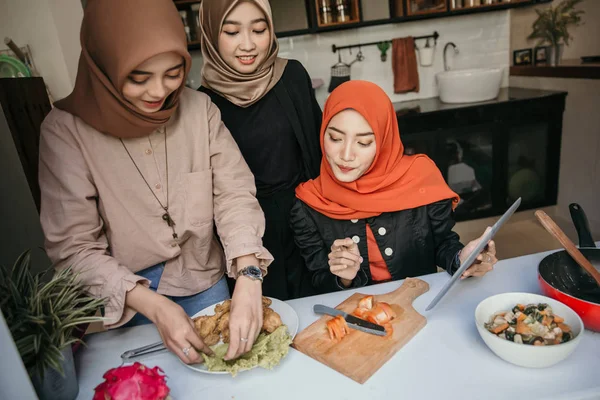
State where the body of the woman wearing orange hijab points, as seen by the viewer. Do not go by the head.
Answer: toward the camera

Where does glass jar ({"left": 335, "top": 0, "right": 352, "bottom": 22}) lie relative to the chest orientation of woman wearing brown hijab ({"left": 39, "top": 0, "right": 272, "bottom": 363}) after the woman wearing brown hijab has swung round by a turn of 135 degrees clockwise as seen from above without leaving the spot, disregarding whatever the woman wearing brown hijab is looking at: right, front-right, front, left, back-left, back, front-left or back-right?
back-right

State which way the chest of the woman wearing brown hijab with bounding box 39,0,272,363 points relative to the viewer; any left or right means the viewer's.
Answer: facing the viewer and to the right of the viewer

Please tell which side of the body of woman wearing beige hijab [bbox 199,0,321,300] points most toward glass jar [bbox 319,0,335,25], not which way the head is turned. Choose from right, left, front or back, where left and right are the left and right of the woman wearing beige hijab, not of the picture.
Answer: back

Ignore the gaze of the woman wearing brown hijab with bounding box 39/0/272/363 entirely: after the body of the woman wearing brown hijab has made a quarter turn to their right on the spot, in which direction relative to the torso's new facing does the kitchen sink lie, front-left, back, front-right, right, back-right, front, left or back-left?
back

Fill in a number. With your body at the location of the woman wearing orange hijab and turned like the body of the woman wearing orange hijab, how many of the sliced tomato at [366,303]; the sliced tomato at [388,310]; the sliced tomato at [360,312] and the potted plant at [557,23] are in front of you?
3

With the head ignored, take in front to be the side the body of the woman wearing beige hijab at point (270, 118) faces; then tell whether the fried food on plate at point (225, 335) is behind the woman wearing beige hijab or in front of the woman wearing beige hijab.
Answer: in front

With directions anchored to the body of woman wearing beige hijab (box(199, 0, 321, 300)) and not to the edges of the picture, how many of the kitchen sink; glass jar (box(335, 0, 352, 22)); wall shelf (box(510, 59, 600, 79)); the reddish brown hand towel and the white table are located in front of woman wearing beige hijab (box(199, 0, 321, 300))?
1

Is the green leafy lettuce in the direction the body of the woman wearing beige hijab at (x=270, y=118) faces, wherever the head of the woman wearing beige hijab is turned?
yes

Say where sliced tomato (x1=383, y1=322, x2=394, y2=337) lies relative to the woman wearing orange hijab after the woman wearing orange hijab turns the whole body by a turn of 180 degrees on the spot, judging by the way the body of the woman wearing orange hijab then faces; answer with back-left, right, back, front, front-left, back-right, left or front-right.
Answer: back

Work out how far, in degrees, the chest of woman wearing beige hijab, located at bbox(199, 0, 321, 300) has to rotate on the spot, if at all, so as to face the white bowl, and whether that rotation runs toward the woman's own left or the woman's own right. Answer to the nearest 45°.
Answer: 0° — they already face it

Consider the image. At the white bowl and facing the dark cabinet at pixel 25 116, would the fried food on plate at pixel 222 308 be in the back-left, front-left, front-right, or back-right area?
front-left

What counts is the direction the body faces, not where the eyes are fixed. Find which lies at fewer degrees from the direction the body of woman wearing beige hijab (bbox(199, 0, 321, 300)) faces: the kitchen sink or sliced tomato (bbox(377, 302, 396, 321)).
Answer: the sliced tomato

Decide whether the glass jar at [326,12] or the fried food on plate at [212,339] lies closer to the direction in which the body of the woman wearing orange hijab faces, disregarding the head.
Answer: the fried food on plate

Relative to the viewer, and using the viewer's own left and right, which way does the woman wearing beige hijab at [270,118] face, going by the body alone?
facing the viewer

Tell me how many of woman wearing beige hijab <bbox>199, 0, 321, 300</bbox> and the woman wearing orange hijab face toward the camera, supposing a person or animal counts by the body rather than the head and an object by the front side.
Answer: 2

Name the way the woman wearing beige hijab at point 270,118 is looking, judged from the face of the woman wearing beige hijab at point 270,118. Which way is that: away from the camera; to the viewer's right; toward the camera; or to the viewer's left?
toward the camera

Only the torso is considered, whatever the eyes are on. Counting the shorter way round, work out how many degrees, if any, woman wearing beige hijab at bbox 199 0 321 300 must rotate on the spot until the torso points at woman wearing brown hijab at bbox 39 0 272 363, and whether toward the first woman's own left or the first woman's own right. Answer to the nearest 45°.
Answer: approximately 45° to the first woman's own right

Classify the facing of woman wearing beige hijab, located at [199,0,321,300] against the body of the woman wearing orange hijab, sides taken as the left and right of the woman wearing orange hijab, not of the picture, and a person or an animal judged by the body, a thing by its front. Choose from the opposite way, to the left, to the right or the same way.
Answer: the same way

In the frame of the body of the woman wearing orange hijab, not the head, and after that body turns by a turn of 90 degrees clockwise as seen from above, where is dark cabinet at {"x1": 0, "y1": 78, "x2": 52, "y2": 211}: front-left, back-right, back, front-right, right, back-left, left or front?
front
